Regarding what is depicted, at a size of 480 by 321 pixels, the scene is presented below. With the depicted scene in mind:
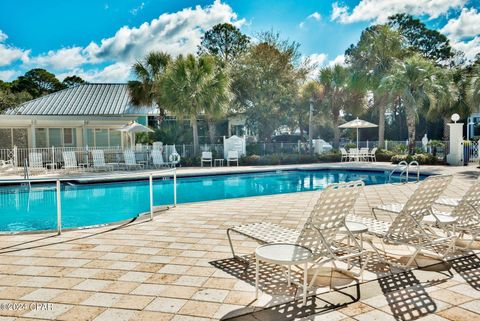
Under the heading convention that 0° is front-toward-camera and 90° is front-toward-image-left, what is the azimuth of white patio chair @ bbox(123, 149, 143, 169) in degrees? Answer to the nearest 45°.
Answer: approximately 315°

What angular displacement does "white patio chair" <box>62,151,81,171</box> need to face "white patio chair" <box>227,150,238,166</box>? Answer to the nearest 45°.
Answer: approximately 45° to its left
